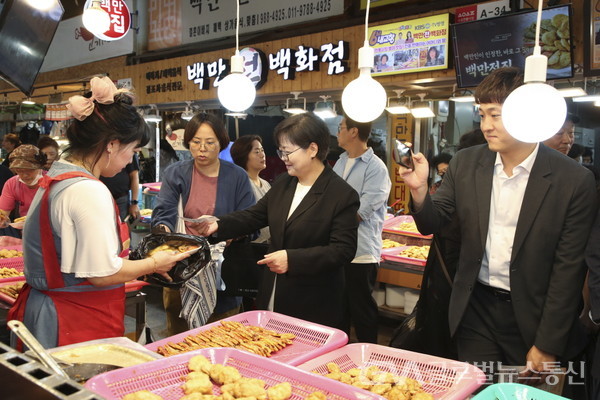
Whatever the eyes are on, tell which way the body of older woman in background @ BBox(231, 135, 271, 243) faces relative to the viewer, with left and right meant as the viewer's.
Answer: facing the viewer and to the right of the viewer

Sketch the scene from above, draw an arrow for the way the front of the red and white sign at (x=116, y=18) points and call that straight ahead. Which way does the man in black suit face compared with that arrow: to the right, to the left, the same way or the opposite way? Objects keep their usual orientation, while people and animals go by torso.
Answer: to the right

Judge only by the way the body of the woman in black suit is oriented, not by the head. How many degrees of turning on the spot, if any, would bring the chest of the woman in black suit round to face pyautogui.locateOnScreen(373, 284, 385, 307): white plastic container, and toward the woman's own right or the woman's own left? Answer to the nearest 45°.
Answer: approximately 135° to the woman's own right

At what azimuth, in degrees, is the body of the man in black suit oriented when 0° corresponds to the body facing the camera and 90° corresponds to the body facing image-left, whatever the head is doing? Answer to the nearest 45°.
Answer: approximately 45°

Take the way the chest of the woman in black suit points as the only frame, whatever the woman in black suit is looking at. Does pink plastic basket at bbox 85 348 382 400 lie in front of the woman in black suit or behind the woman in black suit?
in front

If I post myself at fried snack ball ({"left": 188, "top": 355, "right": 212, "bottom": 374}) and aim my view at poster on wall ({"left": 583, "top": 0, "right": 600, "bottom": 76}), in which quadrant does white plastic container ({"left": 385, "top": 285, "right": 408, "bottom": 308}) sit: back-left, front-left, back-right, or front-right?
front-left

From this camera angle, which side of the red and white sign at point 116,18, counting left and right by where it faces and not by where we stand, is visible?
front

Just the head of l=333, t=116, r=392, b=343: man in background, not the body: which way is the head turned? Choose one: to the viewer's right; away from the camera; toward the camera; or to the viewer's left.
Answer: to the viewer's left
